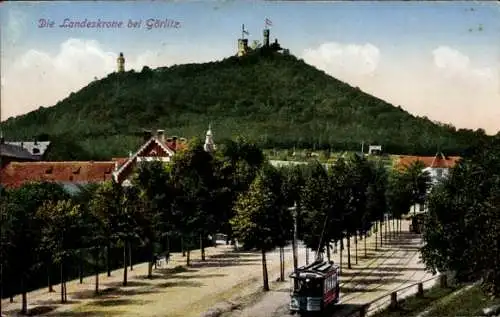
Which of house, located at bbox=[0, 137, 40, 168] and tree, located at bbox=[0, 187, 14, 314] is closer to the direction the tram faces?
the tree

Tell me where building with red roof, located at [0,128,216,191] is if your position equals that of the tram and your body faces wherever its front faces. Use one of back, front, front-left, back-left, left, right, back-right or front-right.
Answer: right

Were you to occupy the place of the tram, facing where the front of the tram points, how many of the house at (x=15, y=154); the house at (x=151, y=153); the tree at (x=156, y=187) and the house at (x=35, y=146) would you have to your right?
4

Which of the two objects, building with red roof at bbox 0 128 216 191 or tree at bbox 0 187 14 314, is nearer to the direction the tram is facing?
the tree

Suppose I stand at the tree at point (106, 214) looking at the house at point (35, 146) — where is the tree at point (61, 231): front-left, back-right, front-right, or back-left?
back-left

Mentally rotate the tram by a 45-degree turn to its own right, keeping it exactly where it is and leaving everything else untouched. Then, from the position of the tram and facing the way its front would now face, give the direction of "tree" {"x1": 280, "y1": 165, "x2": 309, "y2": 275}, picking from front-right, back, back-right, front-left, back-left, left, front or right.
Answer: right

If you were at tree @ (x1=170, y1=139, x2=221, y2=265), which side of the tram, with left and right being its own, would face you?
right

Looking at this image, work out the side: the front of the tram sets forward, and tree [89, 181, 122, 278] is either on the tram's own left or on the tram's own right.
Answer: on the tram's own right

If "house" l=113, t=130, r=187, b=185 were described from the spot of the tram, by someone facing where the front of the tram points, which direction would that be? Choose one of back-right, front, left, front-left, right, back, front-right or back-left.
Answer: right

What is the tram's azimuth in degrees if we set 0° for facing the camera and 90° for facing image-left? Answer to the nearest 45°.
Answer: approximately 45°

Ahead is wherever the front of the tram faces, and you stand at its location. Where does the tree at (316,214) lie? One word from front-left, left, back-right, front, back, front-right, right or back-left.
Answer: back-right

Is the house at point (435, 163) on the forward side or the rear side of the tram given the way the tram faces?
on the rear side

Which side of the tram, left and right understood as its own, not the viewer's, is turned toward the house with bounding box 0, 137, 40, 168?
right

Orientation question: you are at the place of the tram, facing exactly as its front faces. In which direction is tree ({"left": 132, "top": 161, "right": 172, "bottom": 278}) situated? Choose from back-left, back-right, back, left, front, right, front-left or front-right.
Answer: right

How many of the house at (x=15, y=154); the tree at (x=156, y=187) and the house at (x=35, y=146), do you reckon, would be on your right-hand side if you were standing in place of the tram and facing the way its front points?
3
